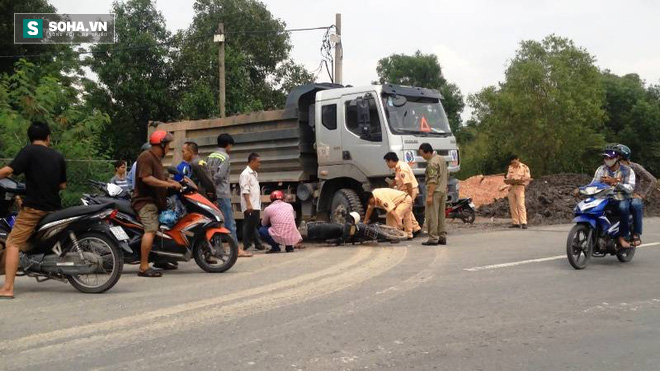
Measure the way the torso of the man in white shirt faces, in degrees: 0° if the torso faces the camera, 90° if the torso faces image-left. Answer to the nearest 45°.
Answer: approximately 270°

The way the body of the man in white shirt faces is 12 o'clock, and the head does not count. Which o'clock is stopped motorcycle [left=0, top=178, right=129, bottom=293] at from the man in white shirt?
The stopped motorcycle is roughly at 4 o'clock from the man in white shirt.

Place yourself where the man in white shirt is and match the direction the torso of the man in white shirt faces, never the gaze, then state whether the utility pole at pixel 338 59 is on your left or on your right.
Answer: on your left

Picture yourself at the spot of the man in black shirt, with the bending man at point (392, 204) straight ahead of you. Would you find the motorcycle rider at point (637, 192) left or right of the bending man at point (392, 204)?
right

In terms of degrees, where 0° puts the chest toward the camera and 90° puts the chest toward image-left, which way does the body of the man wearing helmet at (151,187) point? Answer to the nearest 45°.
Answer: approximately 270°

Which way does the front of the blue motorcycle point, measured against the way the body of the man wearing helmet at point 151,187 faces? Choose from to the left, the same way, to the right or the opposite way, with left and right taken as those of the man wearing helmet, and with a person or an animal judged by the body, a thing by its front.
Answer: the opposite way

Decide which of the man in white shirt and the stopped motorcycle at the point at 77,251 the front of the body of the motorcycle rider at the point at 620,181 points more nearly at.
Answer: the stopped motorcycle

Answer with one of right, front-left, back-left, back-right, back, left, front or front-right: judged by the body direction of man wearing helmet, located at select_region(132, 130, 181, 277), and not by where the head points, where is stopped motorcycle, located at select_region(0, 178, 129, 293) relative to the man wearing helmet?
back-right

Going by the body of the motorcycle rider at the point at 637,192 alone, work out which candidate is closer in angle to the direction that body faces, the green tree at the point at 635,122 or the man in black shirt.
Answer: the man in black shirt

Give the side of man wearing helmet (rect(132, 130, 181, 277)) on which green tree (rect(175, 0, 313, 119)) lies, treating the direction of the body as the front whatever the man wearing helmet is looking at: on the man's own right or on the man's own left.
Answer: on the man's own left

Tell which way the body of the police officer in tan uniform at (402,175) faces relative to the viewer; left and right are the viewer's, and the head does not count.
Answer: facing to the left of the viewer

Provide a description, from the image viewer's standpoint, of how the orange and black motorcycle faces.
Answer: facing to the right of the viewer

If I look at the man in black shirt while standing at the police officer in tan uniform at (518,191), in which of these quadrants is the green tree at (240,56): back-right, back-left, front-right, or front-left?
back-right

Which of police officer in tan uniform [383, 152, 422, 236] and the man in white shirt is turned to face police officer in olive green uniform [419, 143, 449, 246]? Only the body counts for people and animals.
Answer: the man in white shirt
